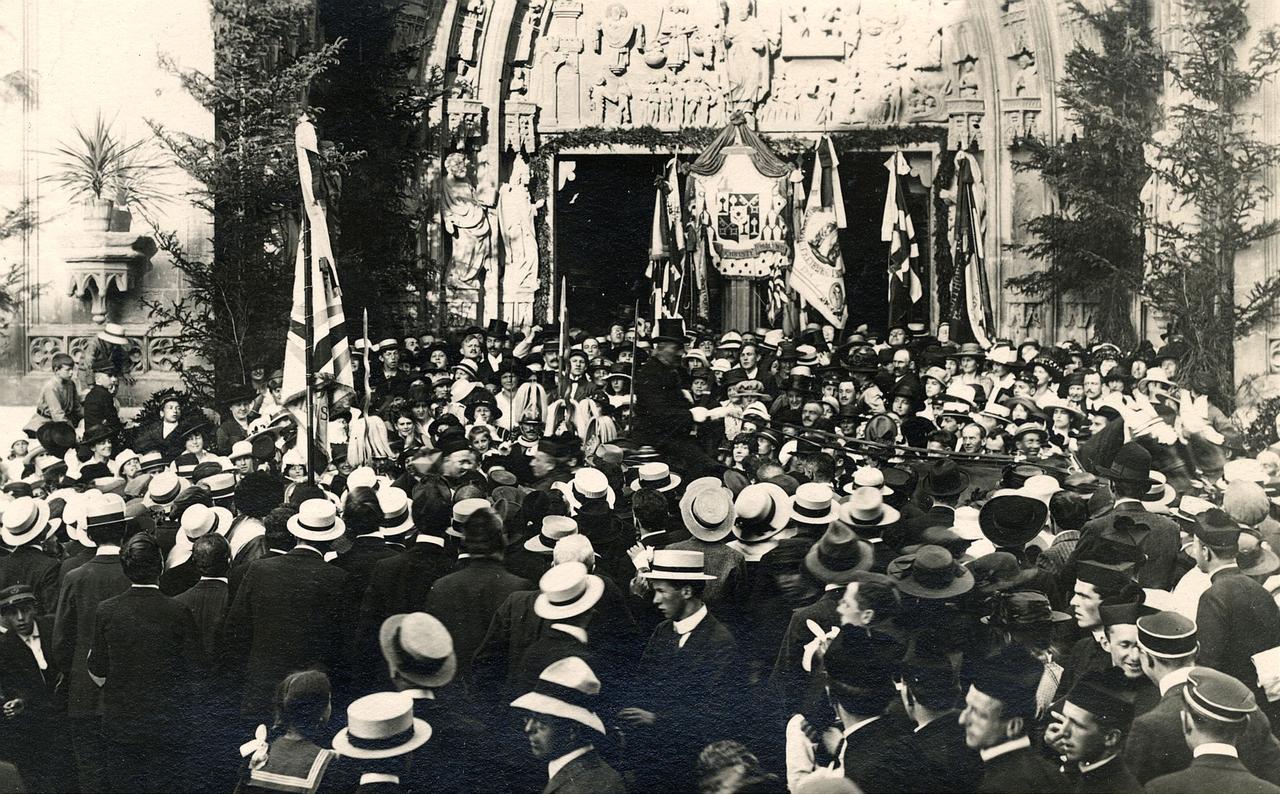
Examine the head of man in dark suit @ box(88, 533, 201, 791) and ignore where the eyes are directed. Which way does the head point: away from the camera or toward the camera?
away from the camera

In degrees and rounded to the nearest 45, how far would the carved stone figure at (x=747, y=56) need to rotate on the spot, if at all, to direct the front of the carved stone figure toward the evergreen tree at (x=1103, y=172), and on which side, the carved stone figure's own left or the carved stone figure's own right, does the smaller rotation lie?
approximately 90° to the carved stone figure's own left

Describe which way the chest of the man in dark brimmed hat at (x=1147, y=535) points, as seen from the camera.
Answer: away from the camera

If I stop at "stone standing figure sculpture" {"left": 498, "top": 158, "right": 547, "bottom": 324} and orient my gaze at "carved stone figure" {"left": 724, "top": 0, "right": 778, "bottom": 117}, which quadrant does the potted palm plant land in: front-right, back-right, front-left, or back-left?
back-right

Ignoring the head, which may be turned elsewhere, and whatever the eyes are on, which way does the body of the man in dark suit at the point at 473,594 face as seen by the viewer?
away from the camera

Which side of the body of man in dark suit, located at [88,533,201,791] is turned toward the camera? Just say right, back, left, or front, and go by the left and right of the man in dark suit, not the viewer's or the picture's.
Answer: back

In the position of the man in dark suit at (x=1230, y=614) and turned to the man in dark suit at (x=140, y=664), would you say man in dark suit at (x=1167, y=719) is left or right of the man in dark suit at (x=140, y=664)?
left
